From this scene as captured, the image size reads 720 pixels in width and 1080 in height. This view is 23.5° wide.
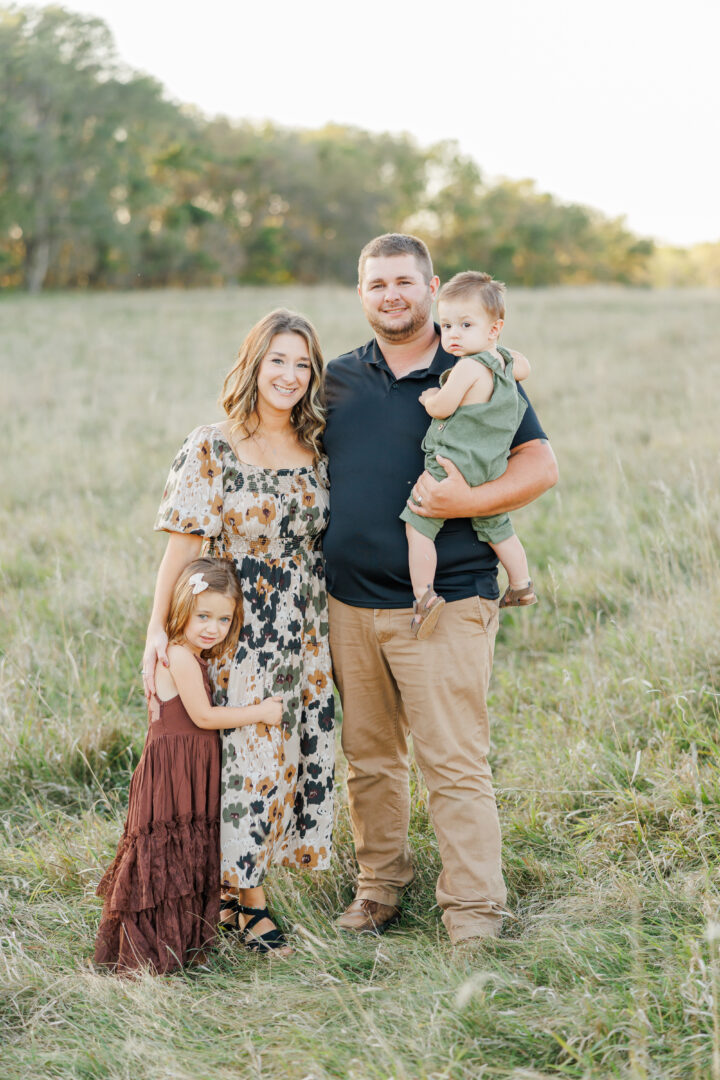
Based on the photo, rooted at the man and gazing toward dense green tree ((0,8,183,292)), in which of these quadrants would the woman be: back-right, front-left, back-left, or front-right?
front-left

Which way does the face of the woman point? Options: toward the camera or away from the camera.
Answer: toward the camera

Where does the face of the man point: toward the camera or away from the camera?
toward the camera

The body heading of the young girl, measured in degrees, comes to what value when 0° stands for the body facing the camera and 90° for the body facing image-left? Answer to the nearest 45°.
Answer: approximately 270°

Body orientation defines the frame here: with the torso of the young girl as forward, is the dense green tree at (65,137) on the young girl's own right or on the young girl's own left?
on the young girl's own left
